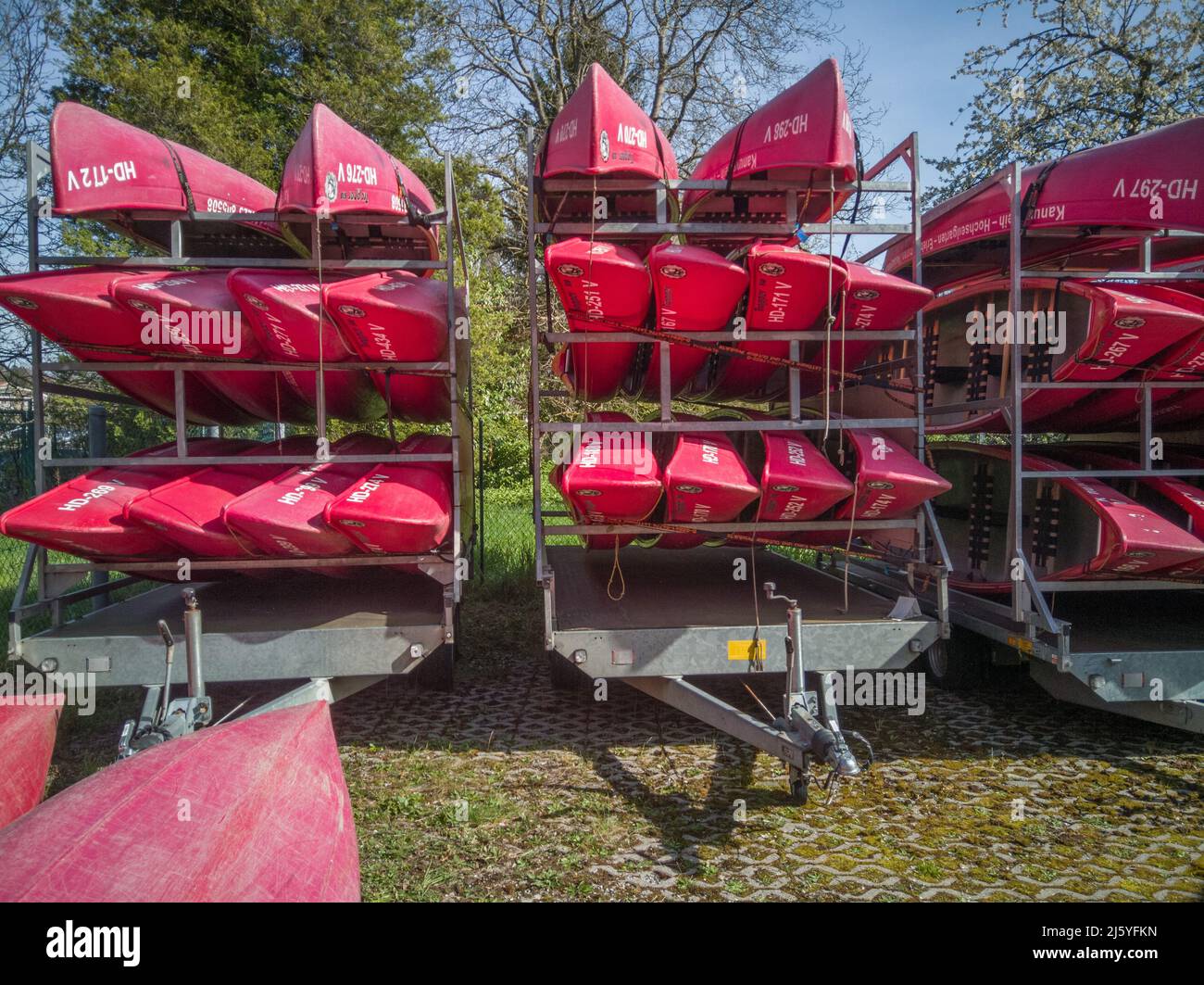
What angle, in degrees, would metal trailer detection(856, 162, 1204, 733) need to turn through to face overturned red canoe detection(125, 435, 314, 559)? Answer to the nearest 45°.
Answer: approximately 90° to its right

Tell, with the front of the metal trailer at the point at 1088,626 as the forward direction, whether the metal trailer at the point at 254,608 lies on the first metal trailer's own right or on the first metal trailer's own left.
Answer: on the first metal trailer's own right

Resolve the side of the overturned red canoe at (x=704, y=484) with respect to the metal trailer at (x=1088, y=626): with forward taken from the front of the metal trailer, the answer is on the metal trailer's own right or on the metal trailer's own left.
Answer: on the metal trailer's own right

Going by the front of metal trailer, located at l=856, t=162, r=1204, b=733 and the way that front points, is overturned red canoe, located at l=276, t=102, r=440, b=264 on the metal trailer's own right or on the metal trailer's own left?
on the metal trailer's own right

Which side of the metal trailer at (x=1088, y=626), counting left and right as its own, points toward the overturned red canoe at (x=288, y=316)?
right

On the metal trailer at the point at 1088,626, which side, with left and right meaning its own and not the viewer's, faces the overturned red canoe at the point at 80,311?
right

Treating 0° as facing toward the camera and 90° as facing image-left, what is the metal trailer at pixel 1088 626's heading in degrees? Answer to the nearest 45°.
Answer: approximately 315°

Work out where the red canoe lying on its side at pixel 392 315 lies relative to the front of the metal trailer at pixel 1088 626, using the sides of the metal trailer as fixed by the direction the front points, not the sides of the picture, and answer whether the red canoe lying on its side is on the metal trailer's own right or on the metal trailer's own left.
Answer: on the metal trailer's own right

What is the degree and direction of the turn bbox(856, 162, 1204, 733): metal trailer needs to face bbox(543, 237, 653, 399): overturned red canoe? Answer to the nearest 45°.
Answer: approximately 90° to its right
